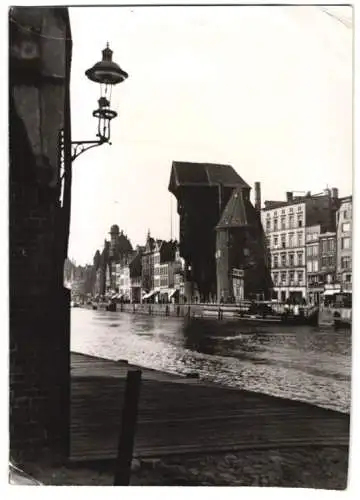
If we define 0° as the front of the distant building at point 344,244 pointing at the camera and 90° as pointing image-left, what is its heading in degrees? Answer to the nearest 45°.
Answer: approximately 45°
